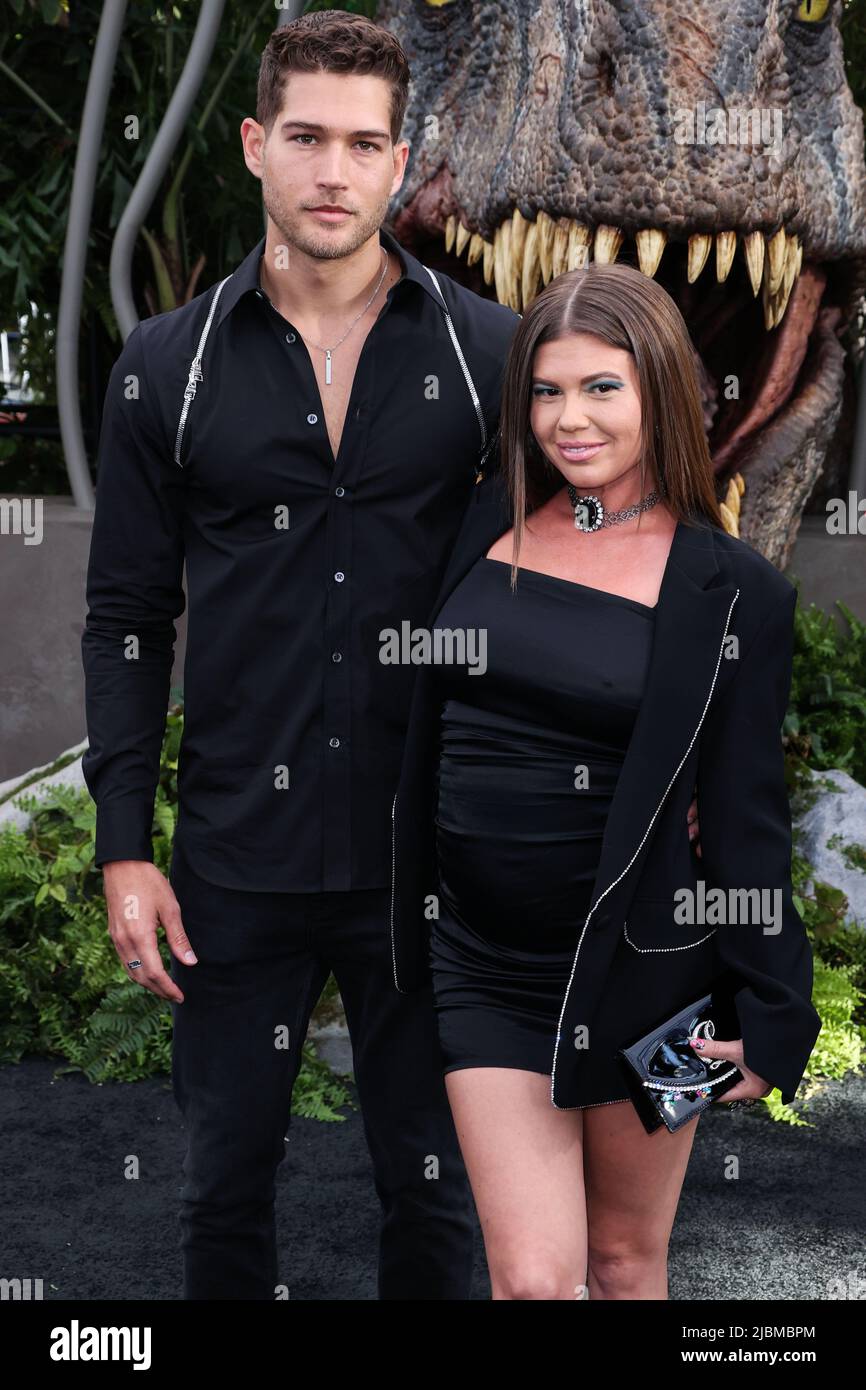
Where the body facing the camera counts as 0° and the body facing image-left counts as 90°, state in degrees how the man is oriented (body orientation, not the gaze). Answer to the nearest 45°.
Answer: approximately 0°

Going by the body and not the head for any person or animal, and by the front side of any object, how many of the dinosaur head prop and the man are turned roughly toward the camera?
2

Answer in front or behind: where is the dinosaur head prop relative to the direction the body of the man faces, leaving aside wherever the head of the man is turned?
behind

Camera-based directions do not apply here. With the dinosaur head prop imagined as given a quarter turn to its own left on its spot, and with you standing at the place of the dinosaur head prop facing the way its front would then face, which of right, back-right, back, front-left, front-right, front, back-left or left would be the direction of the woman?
right
